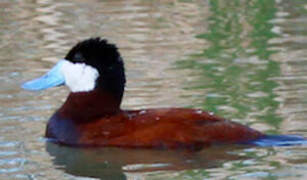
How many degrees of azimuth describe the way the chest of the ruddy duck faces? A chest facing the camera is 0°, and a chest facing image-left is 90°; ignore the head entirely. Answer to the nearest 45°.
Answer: approximately 90°
